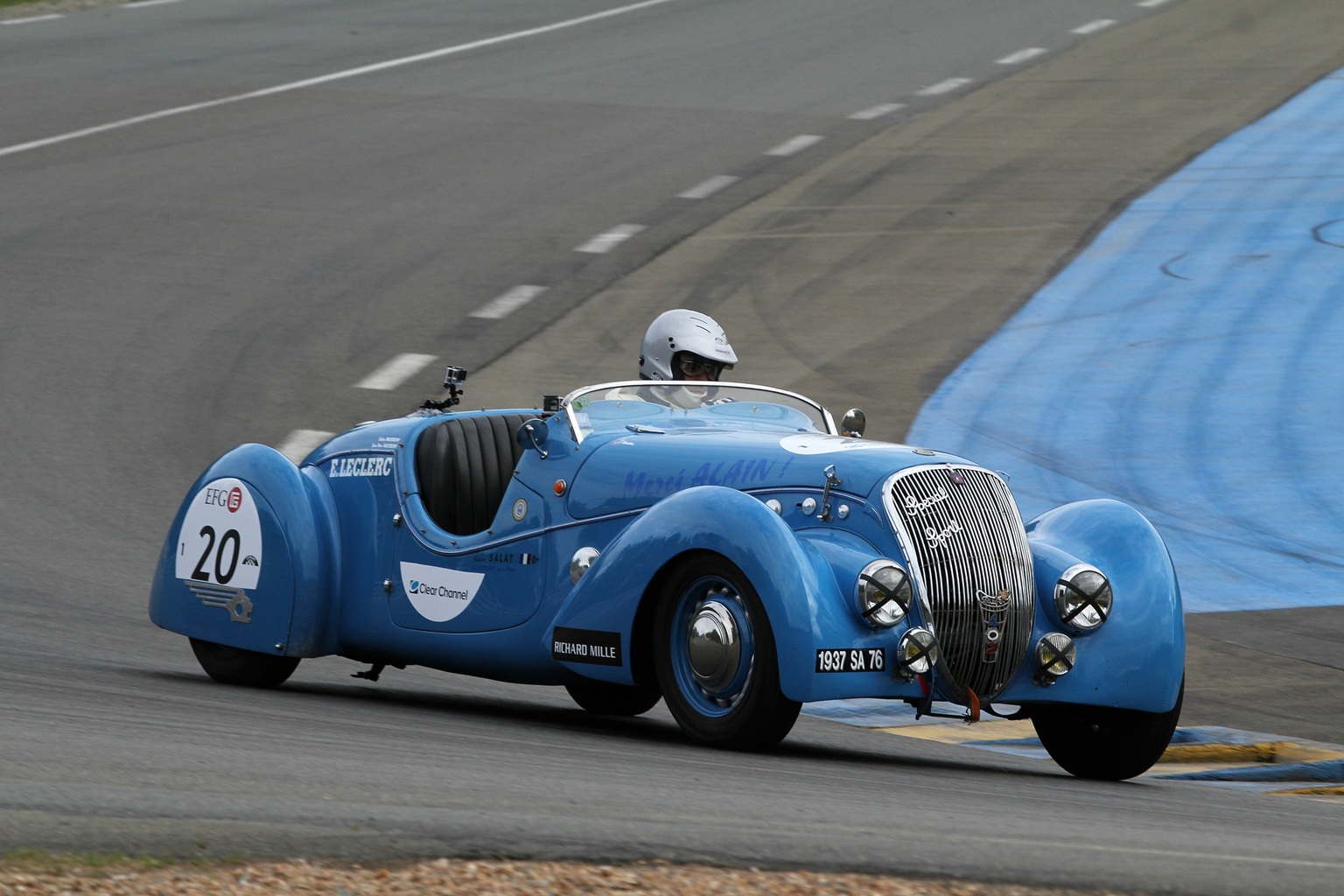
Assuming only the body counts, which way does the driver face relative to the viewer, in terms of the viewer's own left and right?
facing the viewer and to the right of the viewer

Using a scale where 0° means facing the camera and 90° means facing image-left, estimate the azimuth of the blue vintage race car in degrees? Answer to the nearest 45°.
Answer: approximately 315°

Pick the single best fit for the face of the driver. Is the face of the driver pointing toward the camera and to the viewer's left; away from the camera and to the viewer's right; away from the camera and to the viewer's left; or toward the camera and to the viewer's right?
toward the camera and to the viewer's right
